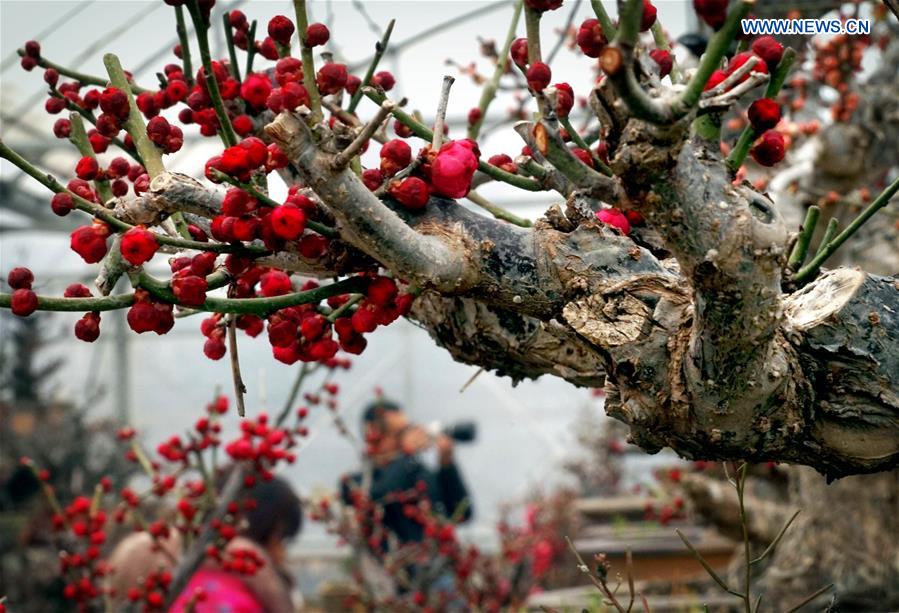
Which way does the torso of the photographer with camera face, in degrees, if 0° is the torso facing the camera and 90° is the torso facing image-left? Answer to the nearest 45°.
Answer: approximately 270°

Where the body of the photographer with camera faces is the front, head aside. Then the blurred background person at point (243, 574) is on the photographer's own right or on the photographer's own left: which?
on the photographer's own right
